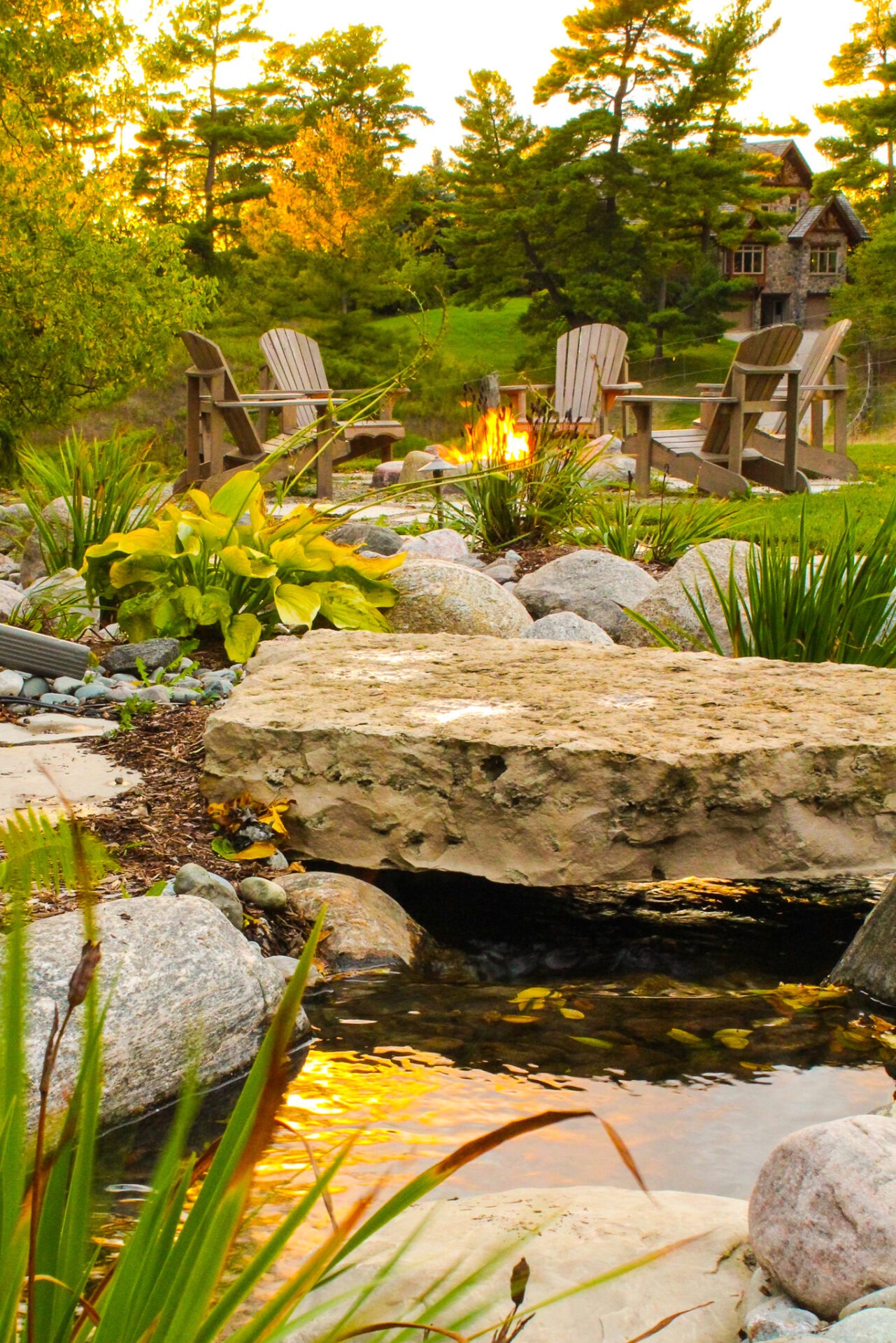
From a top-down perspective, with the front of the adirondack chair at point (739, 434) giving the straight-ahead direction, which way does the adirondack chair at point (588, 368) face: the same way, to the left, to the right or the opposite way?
to the left

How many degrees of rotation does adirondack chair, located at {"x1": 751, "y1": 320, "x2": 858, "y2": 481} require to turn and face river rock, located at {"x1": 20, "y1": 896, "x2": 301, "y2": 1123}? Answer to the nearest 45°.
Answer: approximately 45° to its left

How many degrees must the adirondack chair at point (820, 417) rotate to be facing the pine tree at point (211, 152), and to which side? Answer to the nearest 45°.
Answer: approximately 90° to its right

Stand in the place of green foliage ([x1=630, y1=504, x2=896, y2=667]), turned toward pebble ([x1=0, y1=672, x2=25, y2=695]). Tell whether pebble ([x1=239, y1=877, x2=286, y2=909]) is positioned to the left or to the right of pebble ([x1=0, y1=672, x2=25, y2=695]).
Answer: left

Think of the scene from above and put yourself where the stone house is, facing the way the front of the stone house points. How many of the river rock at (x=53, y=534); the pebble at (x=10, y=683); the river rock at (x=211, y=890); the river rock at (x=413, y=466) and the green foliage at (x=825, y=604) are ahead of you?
5

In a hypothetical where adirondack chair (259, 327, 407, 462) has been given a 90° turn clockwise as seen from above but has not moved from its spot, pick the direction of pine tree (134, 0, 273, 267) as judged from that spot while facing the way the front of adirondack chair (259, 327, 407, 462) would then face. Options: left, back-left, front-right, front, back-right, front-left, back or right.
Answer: back-right

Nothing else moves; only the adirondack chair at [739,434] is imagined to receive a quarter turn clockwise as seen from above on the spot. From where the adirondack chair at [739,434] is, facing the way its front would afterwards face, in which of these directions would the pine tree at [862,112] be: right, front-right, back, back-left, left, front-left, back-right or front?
front-left

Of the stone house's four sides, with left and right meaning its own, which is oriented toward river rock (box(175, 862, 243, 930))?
front

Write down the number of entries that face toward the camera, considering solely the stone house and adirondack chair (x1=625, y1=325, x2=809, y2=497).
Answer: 1

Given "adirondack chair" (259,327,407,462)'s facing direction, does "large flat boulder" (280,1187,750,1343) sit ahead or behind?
ahead

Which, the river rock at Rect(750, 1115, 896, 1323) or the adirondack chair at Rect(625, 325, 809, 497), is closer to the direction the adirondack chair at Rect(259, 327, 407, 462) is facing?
the adirondack chair

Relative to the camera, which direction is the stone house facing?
toward the camera

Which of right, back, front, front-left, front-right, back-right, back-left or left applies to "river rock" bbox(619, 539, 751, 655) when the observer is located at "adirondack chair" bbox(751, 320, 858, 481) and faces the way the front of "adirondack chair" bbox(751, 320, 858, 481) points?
front-left

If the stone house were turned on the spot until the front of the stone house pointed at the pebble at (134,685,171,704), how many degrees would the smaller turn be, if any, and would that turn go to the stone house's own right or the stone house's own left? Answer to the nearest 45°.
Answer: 0° — it already faces it

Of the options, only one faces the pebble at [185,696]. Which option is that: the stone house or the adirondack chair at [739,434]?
the stone house

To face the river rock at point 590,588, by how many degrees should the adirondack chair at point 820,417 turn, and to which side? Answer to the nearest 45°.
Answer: approximately 45° to its left

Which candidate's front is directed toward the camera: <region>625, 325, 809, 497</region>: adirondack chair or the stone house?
the stone house

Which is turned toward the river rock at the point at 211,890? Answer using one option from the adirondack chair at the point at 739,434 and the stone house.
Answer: the stone house
